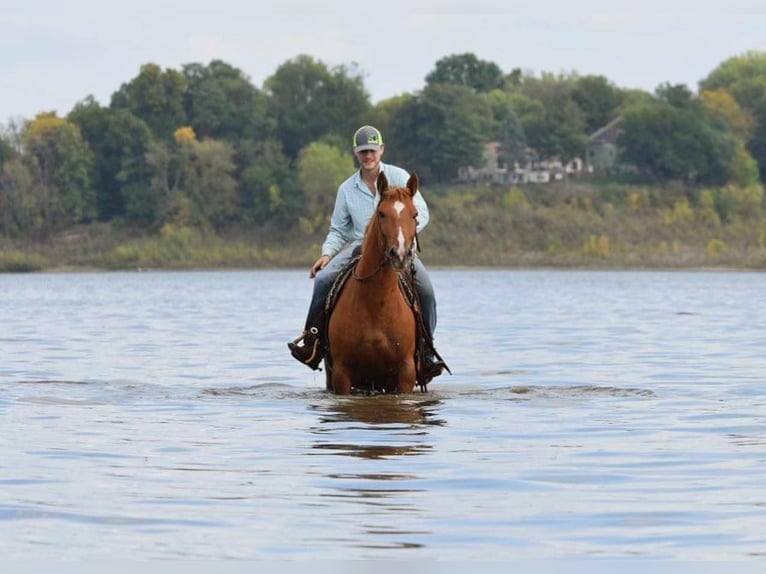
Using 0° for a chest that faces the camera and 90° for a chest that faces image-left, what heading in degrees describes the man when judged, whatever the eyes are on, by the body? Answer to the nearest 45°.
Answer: approximately 0°

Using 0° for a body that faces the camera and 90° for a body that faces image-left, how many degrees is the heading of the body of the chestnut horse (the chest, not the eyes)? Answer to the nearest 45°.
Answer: approximately 0°
